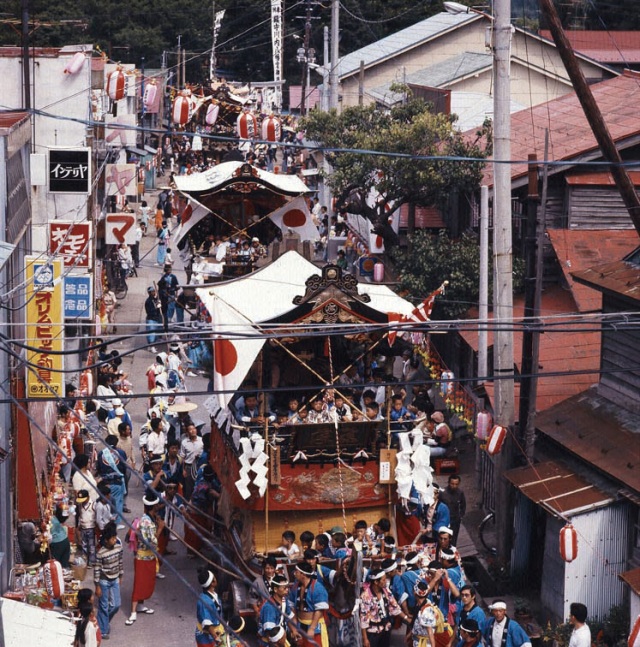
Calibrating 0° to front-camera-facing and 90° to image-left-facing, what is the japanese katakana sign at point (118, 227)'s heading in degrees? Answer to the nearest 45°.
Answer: approximately 0°

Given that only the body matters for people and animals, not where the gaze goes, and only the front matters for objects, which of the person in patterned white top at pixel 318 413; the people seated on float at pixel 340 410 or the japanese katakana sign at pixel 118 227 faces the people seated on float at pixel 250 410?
the japanese katakana sign

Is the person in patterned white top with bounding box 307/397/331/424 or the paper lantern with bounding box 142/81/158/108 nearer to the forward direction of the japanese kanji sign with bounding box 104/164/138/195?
the person in patterned white top

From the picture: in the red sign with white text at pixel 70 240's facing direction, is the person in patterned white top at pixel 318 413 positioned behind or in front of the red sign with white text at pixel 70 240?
in front

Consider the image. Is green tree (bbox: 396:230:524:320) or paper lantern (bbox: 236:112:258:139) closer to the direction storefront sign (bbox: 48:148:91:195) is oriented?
the green tree

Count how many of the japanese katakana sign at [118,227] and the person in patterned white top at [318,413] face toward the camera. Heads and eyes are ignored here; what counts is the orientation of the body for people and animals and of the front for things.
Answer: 2

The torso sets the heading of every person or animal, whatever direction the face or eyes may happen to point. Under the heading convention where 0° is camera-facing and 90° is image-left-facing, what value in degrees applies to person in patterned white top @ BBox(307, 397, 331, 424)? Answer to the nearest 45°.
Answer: approximately 0°

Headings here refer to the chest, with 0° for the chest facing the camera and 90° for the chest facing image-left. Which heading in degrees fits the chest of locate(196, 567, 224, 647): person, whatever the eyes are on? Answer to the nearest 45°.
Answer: approximately 315°

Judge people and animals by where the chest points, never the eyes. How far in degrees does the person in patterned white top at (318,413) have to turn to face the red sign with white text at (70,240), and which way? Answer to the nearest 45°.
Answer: approximately 135° to their right
